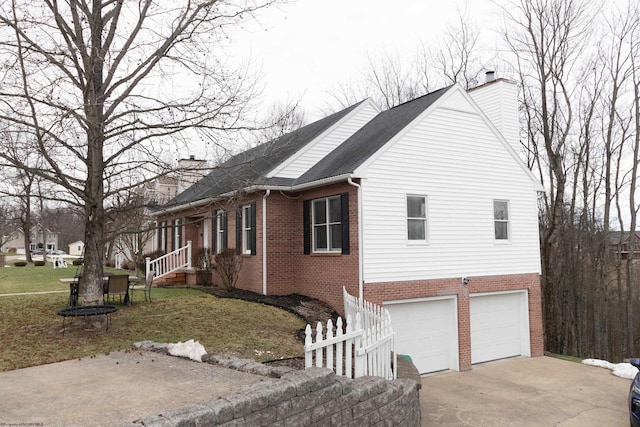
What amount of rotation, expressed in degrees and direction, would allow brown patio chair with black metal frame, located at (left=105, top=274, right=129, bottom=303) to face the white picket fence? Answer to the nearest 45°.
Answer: approximately 135° to its right
